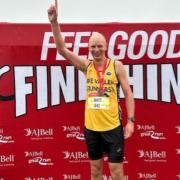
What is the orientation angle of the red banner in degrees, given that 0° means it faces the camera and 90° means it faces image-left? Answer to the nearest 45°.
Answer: approximately 0°

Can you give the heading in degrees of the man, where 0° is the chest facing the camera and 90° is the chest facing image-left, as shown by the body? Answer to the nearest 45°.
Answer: approximately 0°

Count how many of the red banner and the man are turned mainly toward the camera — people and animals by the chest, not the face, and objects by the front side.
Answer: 2
